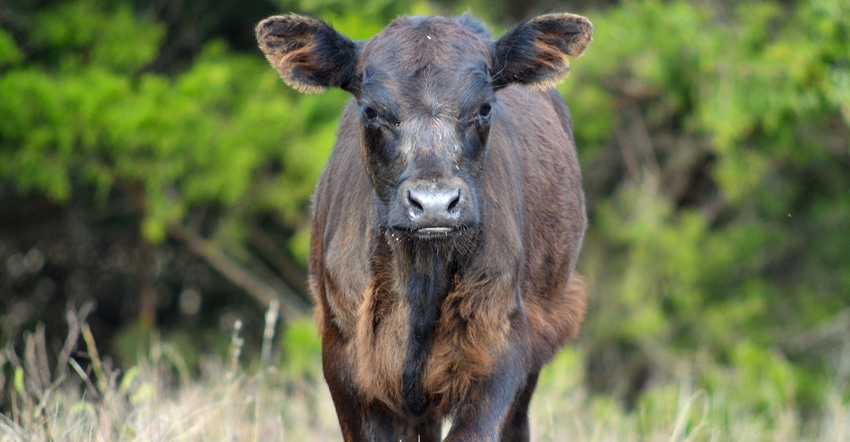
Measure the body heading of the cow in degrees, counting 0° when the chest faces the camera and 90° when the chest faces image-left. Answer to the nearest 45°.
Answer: approximately 0°
